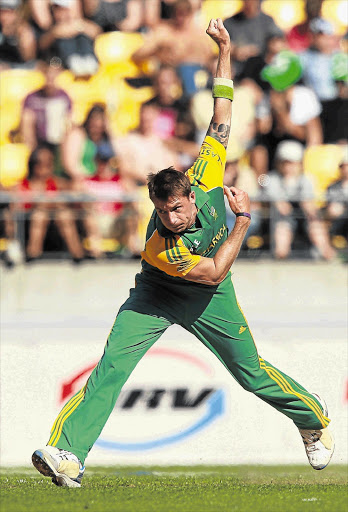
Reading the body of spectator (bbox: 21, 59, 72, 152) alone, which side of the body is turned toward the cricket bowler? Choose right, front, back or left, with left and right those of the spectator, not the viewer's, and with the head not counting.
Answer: front

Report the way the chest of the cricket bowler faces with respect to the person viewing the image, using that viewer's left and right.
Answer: facing the viewer

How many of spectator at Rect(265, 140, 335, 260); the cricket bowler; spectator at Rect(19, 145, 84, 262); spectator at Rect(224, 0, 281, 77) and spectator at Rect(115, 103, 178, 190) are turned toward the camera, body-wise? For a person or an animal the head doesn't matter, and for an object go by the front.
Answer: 5

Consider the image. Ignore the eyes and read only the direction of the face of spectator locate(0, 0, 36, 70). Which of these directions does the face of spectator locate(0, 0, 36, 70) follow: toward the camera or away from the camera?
toward the camera

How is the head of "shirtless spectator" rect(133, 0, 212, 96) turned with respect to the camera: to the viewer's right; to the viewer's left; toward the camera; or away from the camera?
toward the camera

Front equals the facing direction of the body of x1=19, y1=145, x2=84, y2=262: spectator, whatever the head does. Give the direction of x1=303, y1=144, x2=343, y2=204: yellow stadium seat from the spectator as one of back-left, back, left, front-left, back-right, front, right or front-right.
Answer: left

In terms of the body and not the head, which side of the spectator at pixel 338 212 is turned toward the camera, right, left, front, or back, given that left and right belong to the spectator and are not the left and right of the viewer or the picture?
front

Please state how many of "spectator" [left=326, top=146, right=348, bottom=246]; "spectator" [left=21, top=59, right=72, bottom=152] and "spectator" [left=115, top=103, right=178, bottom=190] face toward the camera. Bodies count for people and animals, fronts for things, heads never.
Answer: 3

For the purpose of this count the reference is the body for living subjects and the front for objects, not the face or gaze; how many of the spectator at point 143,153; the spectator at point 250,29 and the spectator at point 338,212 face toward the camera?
3

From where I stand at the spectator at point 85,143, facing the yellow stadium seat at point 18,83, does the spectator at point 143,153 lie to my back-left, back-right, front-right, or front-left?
back-right

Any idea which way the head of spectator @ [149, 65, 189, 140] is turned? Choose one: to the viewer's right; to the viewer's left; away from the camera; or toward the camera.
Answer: toward the camera

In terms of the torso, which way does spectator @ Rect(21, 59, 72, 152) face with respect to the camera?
toward the camera

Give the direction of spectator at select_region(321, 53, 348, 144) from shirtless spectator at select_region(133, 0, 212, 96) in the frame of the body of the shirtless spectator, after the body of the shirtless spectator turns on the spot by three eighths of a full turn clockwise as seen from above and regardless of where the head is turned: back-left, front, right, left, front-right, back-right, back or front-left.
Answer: back-right
